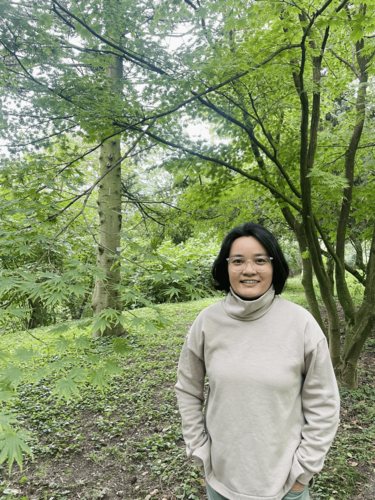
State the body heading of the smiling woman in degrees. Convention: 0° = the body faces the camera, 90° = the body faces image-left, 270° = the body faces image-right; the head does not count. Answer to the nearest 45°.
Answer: approximately 0°

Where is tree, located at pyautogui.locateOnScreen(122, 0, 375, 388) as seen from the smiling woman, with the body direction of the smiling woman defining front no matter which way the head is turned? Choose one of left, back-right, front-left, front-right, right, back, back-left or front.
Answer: back

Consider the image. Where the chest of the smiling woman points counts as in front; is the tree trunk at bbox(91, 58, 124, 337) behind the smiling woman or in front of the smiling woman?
behind

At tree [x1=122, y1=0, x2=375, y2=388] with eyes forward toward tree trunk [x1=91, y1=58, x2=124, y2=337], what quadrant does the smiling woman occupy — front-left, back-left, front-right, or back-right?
back-left
